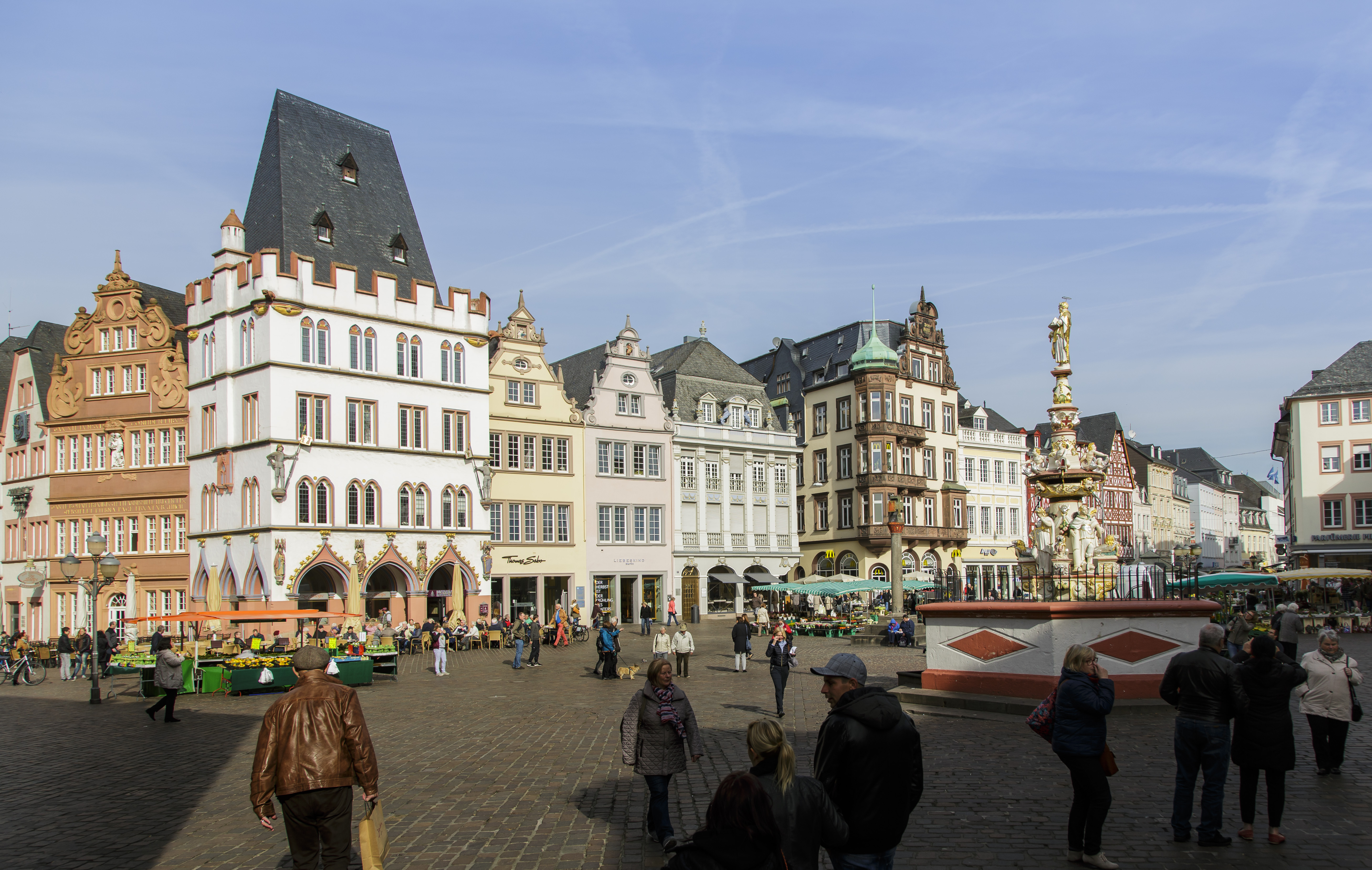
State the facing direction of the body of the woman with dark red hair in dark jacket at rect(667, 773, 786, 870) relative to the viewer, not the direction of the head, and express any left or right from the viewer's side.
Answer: facing away from the viewer

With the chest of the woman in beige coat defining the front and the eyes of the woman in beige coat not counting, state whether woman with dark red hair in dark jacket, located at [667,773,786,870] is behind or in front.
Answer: in front

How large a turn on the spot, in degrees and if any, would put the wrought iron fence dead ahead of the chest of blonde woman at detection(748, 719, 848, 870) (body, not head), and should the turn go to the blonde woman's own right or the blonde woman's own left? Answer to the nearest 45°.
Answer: approximately 45° to the blonde woman's own right

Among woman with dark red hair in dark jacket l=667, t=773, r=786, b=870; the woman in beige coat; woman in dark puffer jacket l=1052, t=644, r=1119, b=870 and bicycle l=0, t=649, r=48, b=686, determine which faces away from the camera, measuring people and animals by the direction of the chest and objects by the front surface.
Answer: woman with dark red hair in dark jacket l=667, t=773, r=786, b=870

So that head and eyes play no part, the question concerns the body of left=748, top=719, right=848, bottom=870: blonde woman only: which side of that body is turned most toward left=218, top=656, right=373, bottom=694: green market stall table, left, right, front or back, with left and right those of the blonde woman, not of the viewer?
front

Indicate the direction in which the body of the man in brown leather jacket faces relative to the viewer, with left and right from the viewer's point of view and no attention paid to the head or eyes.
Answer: facing away from the viewer

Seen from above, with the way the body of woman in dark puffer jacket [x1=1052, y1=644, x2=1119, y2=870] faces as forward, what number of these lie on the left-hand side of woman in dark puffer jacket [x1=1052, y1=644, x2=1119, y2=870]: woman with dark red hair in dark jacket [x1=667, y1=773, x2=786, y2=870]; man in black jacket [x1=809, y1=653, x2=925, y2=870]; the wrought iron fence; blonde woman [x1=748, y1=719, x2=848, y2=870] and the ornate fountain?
2

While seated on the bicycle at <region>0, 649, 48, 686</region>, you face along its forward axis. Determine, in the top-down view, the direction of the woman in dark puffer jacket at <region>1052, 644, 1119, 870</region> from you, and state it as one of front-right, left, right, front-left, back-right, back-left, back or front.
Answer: right

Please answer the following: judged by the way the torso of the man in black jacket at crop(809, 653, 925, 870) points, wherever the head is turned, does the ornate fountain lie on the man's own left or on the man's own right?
on the man's own right

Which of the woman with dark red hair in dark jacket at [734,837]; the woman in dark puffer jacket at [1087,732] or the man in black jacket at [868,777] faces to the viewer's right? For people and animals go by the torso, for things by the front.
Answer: the woman in dark puffer jacket at [1087,732]

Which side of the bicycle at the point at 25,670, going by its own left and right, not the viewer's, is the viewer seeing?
right
